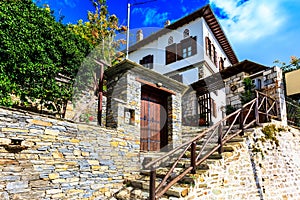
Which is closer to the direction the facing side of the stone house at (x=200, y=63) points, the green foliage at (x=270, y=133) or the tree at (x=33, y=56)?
the tree

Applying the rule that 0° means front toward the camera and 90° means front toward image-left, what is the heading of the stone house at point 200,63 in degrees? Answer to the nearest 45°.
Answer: approximately 45°

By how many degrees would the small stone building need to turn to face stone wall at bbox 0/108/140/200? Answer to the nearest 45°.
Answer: approximately 90° to its right

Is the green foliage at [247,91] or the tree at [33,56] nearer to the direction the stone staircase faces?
the tree

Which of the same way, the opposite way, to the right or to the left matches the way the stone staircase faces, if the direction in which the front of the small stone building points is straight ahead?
to the right

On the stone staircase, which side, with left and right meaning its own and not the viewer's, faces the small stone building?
right

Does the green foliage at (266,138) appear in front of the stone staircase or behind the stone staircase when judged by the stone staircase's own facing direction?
behind

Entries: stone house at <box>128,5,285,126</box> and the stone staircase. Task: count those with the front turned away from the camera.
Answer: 0

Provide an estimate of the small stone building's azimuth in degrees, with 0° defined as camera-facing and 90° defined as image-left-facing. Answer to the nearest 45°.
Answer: approximately 315°
